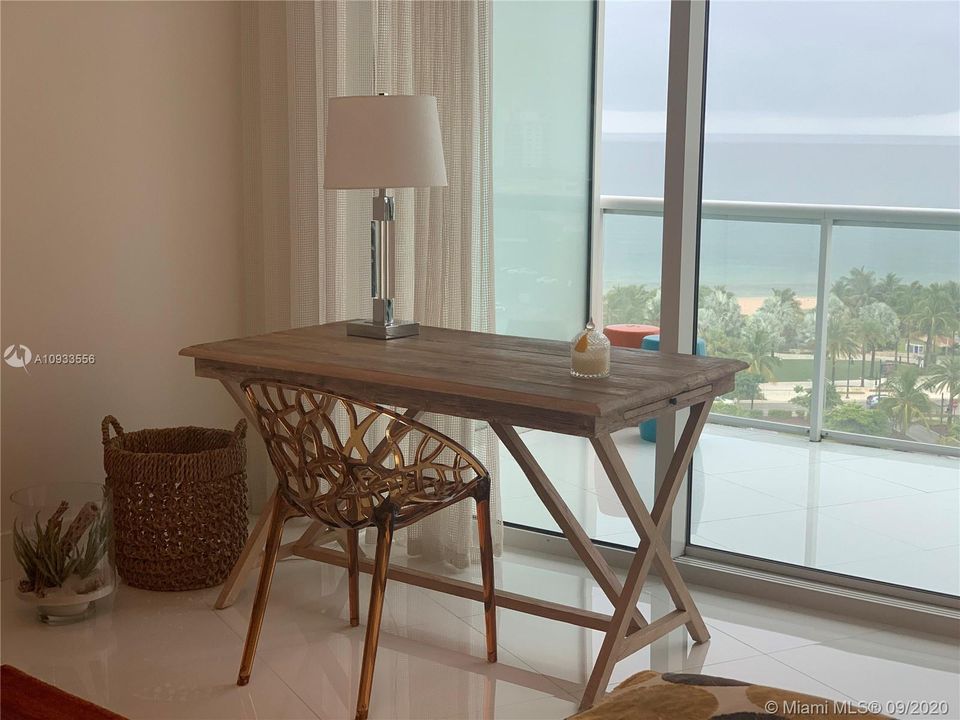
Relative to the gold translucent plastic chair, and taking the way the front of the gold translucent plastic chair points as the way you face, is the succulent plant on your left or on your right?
on your left

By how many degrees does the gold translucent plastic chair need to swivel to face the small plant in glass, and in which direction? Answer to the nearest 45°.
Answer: approximately 90° to its left

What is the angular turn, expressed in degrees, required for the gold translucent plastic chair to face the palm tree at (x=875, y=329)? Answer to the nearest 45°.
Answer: approximately 45° to its right

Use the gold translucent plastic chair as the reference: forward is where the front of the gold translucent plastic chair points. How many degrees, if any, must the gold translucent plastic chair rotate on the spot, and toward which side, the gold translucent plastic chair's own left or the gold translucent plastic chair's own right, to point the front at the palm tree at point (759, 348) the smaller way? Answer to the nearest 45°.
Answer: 0° — it already faces it

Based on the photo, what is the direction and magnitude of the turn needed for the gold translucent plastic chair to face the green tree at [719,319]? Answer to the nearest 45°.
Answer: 0° — it already faces it

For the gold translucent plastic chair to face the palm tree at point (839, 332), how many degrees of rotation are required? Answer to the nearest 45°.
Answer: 0° — it already faces it

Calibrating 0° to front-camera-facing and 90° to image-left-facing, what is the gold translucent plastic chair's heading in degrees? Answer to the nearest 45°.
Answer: approximately 225°

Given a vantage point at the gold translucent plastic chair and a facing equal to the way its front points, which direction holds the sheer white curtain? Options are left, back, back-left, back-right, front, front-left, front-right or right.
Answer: front-left

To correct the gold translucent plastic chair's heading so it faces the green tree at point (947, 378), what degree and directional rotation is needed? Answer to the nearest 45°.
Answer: approximately 45° to its right

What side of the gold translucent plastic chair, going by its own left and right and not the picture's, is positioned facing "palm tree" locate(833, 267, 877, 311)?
front

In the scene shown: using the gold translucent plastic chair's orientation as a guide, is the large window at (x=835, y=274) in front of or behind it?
in front

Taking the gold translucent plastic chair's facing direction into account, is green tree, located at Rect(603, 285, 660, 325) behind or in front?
in front

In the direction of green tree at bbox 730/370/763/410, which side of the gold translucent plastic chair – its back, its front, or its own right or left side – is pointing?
front

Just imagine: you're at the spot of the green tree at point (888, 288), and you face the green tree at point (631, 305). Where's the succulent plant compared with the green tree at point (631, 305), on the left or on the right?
left
